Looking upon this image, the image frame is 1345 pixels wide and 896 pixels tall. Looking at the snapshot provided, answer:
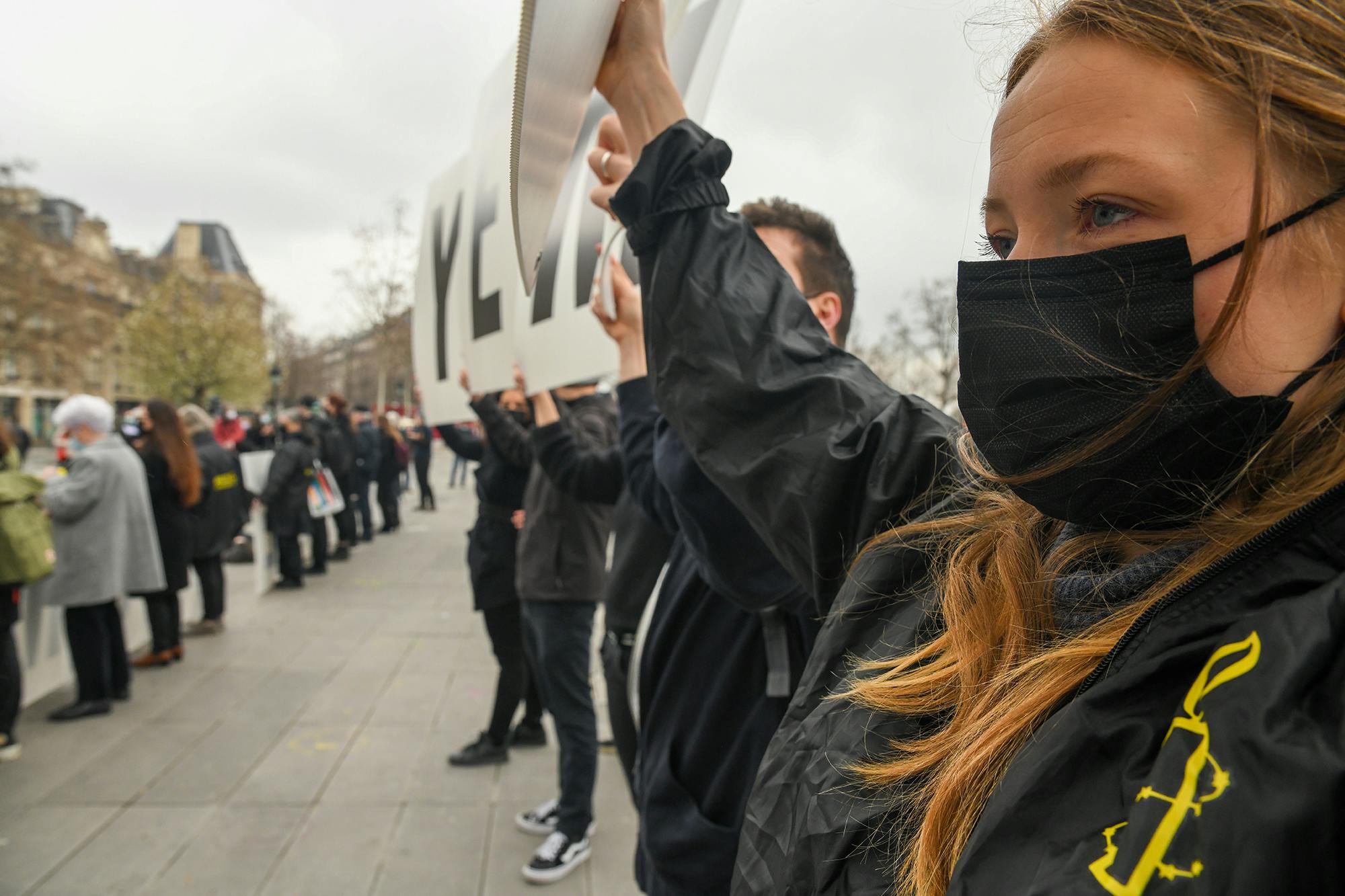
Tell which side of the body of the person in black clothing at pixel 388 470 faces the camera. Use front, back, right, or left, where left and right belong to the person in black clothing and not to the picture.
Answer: left

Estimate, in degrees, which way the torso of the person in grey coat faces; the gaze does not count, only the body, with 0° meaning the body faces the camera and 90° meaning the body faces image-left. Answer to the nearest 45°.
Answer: approximately 90°

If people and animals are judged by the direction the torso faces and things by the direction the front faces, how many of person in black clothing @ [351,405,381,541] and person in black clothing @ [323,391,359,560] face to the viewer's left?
2

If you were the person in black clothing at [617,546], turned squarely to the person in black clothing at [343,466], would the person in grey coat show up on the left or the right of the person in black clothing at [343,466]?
left

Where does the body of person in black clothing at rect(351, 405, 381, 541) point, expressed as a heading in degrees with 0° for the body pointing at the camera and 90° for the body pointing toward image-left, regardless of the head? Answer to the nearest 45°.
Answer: approximately 90°

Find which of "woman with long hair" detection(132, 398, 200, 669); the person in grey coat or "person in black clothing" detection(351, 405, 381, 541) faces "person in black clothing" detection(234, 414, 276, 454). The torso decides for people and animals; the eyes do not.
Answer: "person in black clothing" detection(351, 405, 381, 541)

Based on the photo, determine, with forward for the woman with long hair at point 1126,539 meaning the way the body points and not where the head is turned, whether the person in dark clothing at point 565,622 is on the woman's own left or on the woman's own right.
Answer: on the woman's own right

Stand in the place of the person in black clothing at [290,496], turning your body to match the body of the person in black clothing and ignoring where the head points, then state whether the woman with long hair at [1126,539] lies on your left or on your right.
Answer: on your left
